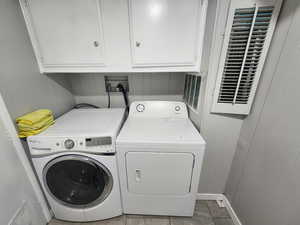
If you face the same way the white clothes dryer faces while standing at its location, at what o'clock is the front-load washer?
The front-load washer is roughly at 3 o'clock from the white clothes dryer.

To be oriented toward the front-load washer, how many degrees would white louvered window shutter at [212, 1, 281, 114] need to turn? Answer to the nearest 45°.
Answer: approximately 45° to its right

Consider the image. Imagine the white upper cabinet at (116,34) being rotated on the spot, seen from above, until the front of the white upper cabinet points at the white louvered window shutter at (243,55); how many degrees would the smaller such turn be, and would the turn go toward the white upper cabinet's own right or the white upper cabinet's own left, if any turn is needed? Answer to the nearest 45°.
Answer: approximately 45° to the white upper cabinet's own left

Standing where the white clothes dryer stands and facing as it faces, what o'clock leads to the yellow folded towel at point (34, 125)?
The yellow folded towel is roughly at 3 o'clock from the white clothes dryer.

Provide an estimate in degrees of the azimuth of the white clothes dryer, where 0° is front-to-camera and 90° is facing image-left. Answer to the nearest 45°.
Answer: approximately 0°

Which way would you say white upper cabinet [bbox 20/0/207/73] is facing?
toward the camera

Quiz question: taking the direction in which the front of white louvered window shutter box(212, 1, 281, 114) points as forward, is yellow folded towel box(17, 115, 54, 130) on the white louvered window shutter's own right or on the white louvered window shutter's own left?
on the white louvered window shutter's own right

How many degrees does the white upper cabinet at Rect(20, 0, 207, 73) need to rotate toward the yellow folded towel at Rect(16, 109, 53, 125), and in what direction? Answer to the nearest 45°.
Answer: approximately 90° to its right

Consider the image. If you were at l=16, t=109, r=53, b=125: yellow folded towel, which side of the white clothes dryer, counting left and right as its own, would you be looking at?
right

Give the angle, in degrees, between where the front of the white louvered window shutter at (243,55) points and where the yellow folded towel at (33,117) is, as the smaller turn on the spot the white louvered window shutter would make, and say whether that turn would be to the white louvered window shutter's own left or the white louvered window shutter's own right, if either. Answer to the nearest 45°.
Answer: approximately 45° to the white louvered window shutter's own right
